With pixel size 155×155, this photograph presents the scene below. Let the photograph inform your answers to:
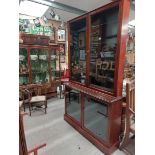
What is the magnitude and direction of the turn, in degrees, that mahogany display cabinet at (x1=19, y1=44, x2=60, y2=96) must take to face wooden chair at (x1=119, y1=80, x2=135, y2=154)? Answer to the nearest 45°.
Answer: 0° — it already faces it

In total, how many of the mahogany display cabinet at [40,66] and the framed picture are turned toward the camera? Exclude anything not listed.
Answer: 2

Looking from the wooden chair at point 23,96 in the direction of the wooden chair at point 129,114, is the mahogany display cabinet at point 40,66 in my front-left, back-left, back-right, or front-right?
back-left

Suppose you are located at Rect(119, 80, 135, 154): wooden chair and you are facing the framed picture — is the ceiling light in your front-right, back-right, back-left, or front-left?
front-left

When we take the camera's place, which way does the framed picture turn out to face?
facing the viewer

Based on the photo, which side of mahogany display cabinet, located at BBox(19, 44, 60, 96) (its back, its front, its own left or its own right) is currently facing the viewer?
front

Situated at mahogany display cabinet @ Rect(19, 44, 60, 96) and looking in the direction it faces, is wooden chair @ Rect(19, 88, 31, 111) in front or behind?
in front
